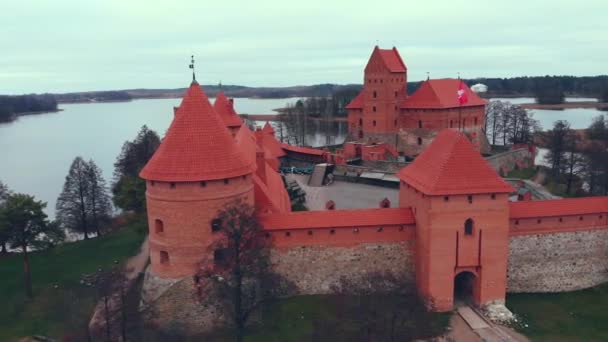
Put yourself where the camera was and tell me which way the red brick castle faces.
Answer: facing the viewer

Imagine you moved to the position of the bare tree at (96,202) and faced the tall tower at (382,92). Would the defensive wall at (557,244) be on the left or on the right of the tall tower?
right

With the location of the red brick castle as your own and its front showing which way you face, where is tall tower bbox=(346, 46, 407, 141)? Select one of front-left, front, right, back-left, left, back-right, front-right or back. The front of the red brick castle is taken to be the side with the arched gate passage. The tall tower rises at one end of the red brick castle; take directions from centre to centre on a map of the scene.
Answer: back

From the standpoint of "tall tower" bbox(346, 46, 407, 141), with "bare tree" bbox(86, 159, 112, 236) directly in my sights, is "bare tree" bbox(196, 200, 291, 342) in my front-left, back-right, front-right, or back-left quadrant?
front-left

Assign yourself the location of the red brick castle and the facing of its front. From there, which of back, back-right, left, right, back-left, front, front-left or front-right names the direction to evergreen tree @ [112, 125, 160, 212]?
back-right

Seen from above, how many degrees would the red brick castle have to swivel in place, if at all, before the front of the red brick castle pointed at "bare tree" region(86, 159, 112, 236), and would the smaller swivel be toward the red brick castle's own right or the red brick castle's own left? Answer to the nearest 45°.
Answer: approximately 135° to the red brick castle's own right

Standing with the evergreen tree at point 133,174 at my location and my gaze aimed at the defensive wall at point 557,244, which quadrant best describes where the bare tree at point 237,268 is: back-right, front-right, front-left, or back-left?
front-right

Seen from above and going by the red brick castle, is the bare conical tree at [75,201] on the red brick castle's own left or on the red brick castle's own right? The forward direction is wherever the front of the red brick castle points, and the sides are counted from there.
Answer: on the red brick castle's own right
